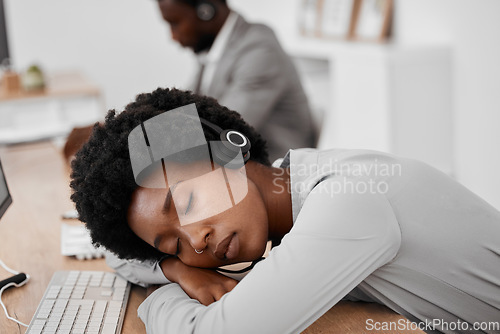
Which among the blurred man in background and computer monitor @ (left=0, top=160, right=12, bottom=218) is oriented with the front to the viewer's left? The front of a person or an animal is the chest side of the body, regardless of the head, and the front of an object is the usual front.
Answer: the blurred man in background

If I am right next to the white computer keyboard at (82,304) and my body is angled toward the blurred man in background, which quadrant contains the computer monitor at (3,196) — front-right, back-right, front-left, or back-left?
front-left

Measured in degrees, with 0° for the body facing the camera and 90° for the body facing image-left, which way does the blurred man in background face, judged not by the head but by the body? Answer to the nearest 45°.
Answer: approximately 90°

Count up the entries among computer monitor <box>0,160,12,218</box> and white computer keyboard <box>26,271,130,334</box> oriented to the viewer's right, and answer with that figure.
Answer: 2

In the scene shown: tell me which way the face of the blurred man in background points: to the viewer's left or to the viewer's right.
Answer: to the viewer's left

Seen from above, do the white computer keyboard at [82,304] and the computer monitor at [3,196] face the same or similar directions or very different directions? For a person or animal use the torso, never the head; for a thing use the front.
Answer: same or similar directions

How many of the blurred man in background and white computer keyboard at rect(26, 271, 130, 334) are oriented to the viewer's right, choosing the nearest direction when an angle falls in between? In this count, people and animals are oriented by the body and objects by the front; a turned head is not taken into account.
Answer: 1

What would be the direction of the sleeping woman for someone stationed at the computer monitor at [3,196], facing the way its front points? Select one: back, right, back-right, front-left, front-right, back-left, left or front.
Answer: front-right

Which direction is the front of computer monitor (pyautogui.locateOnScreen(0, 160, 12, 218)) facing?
to the viewer's right

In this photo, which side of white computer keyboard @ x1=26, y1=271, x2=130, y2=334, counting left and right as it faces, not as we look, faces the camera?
right

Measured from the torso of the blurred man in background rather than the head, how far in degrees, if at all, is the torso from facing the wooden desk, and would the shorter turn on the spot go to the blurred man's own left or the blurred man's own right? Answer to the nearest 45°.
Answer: approximately 45° to the blurred man's own left

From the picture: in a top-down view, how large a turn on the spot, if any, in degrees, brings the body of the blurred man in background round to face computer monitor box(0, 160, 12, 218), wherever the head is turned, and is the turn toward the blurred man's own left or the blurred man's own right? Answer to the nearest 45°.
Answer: approximately 45° to the blurred man's own left

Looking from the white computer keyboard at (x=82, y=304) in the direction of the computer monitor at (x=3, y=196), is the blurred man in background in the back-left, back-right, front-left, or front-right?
front-right
